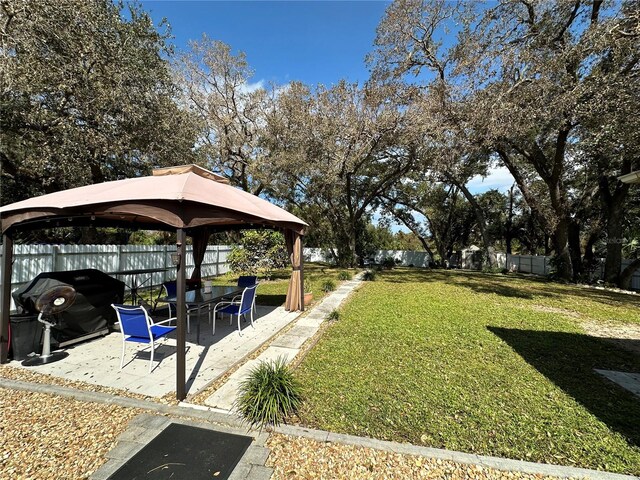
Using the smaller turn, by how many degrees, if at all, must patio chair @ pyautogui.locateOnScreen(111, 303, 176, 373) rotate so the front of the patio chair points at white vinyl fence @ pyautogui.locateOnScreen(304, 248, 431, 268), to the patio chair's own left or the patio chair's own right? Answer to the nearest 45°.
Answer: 0° — it already faces it

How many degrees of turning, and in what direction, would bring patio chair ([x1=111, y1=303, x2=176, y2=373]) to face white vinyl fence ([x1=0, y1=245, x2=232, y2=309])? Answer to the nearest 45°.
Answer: approximately 45° to its left

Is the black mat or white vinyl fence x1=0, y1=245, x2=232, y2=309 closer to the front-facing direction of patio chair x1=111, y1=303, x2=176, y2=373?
the white vinyl fence

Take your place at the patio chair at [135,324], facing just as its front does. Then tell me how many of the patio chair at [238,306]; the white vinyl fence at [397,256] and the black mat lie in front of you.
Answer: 2

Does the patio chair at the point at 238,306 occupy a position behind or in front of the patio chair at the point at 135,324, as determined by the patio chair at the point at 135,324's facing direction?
in front

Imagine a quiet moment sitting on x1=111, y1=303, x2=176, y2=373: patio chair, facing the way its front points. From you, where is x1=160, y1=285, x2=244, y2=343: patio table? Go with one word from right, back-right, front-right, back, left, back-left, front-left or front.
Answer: front

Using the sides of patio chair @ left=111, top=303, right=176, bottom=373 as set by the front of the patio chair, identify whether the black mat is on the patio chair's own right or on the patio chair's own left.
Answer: on the patio chair's own right

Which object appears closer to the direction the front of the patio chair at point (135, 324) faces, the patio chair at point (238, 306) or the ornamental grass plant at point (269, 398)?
the patio chair

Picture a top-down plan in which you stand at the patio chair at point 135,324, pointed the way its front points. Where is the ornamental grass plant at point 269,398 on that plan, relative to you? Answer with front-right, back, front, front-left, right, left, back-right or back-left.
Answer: right

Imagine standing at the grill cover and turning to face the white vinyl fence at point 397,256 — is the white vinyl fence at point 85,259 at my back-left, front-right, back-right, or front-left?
front-left

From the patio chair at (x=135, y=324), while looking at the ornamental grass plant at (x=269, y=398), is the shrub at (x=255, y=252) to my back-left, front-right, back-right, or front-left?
back-left

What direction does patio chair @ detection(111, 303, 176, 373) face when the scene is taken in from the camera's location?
facing away from the viewer and to the right of the viewer

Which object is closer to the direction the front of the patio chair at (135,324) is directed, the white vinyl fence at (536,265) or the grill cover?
the white vinyl fence

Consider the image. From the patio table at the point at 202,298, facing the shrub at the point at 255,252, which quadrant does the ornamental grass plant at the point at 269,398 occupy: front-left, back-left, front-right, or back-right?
back-right

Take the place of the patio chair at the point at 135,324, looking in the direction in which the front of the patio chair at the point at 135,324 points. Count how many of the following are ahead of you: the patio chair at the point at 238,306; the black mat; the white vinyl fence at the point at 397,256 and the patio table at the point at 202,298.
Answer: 3

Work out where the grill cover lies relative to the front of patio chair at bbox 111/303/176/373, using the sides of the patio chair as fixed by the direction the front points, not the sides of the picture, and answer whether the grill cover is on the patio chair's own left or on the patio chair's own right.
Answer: on the patio chair's own left

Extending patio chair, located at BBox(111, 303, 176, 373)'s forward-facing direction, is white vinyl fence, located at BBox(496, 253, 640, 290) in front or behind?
in front
